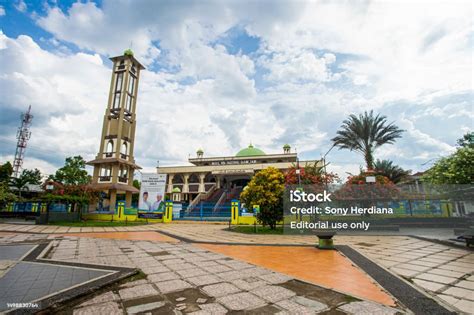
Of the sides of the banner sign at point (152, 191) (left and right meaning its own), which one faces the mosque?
back

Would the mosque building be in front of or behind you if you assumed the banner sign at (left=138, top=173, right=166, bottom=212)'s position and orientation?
behind

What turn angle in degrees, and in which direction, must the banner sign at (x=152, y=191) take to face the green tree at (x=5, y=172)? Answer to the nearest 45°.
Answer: approximately 135° to its right

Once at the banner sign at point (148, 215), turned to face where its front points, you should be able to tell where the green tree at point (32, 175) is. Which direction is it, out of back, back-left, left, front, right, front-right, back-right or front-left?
back-right

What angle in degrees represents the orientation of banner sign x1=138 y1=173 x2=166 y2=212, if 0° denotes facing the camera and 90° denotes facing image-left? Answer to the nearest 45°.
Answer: approximately 0°

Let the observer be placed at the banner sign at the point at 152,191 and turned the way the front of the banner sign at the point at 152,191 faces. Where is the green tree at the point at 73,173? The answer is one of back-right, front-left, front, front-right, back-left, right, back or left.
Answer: back-right

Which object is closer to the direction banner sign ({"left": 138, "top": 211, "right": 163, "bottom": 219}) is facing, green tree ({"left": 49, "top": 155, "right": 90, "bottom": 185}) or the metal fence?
the metal fence

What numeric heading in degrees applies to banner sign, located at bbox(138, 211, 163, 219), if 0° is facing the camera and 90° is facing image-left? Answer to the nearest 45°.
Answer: approximately 0°

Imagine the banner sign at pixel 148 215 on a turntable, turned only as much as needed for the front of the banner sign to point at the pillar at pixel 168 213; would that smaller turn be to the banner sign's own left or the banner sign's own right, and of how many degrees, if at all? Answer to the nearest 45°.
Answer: approximately 90° to the banner sign's own left

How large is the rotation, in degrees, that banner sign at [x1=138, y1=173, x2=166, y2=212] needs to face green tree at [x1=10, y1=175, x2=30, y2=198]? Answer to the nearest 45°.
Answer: approximately 135° to its right

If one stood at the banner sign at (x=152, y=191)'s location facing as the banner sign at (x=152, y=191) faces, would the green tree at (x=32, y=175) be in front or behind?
behind

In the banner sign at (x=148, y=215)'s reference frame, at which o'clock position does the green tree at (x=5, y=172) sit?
The green tree is roughly at 4 o'clock from the banner sign.

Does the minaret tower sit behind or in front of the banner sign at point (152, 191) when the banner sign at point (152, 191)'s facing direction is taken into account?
behind

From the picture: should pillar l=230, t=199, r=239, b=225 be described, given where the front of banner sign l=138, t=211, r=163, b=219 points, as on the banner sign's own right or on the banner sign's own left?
on the banner sign's own left
